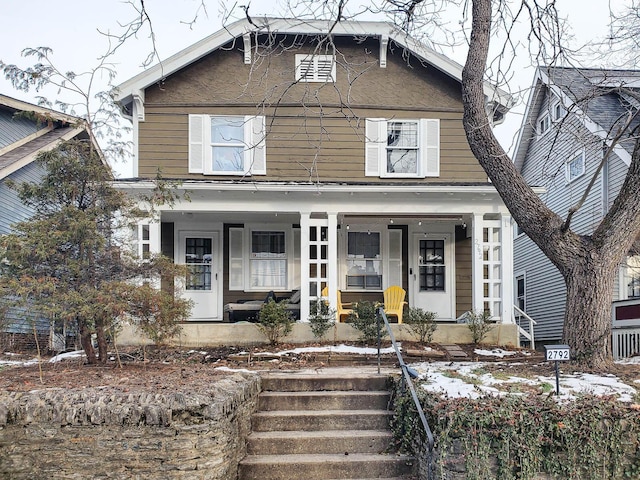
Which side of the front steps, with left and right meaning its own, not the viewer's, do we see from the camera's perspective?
front

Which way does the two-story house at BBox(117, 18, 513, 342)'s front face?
toward the camera

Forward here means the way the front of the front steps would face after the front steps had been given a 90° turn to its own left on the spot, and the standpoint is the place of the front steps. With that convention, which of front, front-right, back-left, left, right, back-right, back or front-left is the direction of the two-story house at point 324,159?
left

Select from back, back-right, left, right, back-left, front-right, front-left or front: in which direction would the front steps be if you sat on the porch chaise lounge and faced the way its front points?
left

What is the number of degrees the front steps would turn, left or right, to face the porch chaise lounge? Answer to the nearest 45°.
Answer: approximately 180°

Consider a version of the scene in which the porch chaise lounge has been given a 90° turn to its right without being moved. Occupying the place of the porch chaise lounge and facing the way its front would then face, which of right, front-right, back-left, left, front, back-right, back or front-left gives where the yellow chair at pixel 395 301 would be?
right

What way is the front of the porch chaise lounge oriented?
to the viewer's left

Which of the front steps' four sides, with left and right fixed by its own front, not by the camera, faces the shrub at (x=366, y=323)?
back
